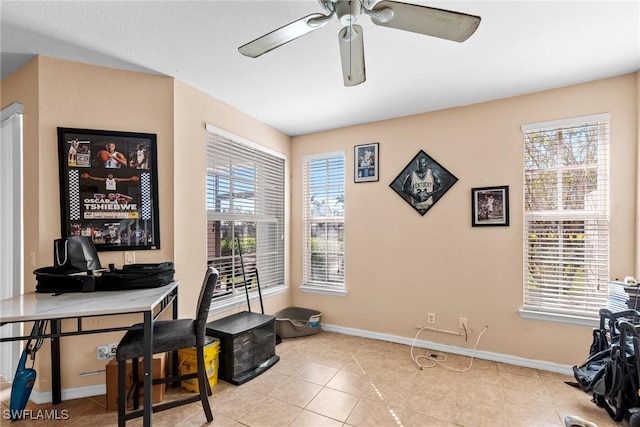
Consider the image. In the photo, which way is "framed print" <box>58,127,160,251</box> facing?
toward the camera

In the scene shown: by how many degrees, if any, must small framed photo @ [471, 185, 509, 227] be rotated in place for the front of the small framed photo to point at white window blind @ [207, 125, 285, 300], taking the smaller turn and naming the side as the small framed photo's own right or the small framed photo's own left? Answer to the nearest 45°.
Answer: approximately 90° to the small framed photo's own right

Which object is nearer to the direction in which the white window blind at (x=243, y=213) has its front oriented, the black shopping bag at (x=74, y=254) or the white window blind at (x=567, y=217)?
the white window blind

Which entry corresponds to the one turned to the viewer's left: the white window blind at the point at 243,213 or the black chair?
the black chair

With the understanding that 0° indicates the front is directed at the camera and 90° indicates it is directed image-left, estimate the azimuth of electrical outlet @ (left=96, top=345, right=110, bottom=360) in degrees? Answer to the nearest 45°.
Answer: approximately 0°

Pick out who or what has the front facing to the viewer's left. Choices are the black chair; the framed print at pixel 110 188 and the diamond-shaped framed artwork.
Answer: the black chair

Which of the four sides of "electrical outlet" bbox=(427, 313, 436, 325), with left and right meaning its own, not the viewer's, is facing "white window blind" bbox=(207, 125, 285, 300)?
right

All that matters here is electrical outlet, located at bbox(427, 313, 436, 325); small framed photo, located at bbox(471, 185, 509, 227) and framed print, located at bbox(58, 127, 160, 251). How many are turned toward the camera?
3

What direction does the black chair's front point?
to the viewer's left

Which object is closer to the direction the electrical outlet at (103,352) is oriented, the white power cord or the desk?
the desk

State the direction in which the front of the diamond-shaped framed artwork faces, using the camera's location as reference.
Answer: facing the viewer

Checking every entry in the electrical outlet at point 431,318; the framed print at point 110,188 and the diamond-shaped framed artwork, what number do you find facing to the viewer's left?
0

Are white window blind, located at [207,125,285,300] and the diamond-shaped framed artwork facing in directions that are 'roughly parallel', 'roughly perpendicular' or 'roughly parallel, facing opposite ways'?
roughly perpendicular

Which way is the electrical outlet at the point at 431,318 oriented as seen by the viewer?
toward the camera

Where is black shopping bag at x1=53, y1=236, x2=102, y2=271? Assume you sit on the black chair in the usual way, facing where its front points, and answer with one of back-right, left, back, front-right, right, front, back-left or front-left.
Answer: front-right

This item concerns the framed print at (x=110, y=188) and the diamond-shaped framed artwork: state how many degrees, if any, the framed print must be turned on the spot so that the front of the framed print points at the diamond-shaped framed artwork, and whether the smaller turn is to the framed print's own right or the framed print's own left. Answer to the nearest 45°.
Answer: approximately 90° to the framed print's own left
